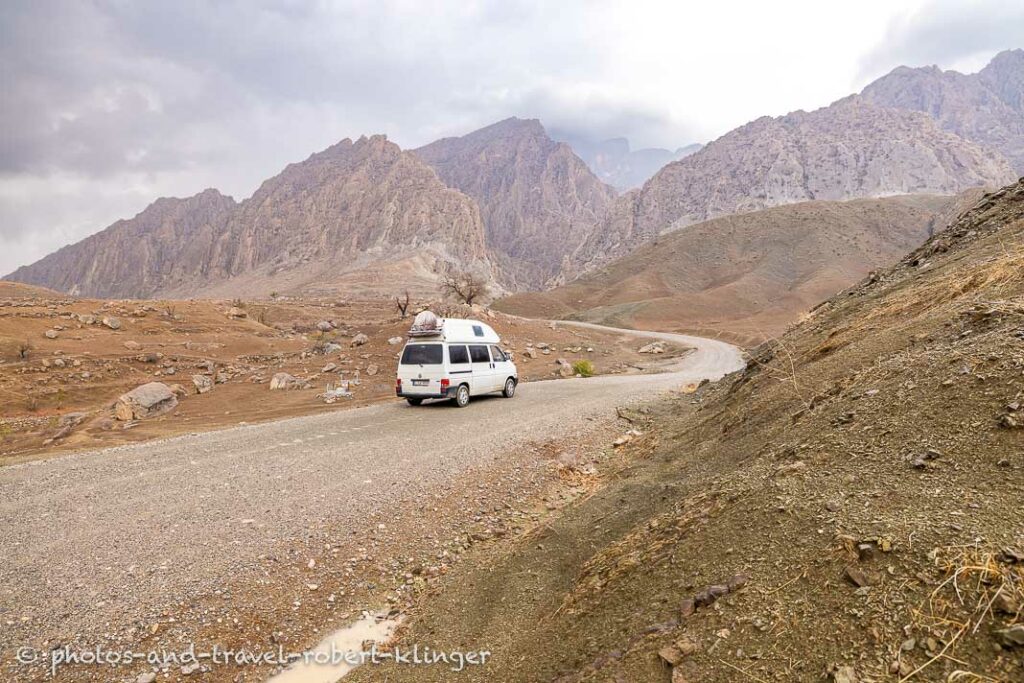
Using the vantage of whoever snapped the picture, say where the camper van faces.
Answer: facing away from the viewer and to the right of the viewer

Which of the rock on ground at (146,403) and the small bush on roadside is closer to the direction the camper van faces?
the small bush on roadside

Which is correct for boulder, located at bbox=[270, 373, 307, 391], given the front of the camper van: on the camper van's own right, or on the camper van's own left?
on the camper van's own left

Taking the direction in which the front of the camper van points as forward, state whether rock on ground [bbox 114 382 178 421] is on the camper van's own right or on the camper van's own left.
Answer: on the camper van's own left

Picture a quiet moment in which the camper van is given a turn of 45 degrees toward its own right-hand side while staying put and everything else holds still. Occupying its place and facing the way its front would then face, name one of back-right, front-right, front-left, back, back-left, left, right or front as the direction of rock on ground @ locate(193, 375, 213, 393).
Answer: back-left
